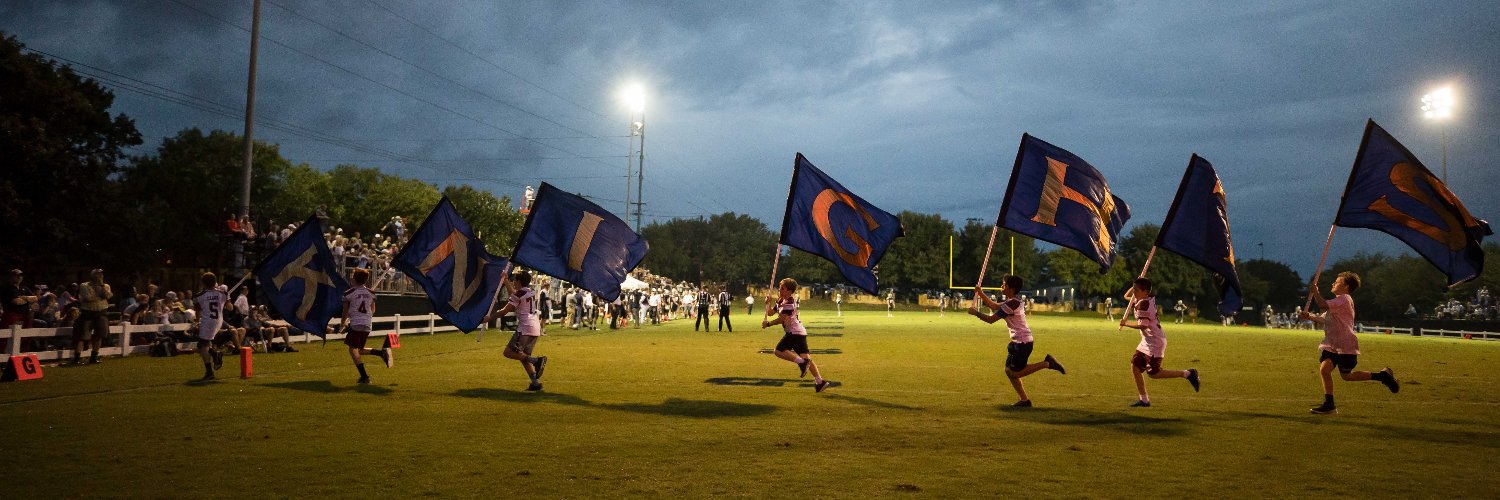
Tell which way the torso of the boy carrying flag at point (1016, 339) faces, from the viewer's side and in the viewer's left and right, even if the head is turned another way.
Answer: facing to the left of the viewer

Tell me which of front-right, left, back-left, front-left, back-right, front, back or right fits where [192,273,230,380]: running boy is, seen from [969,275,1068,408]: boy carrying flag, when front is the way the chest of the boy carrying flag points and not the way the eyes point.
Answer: front

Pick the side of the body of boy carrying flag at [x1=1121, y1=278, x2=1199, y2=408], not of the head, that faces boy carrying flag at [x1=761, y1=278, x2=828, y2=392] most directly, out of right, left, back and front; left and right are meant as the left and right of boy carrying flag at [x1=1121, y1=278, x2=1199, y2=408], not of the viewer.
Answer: front

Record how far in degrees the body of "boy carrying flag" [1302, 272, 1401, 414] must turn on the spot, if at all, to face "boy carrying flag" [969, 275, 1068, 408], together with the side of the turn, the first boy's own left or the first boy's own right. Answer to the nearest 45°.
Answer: approximately 45° to the first boy's own left

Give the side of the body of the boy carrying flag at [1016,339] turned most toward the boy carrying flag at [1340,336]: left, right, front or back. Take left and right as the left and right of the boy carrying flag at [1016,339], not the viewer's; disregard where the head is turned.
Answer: back

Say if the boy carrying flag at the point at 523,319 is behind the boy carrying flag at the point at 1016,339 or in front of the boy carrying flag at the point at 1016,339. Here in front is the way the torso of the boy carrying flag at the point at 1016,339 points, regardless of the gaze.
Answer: in front

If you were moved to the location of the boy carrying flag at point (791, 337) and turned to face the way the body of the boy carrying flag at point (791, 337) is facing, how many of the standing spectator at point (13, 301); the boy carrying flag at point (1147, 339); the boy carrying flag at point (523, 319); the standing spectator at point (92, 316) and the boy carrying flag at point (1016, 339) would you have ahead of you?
3

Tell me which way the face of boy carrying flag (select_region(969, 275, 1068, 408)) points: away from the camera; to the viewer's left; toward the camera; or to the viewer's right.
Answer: to the viewer's left

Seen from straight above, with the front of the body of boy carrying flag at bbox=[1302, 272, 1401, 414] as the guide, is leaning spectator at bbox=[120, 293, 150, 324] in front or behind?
in front

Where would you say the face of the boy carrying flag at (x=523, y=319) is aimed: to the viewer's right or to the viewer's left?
to the viewer's left

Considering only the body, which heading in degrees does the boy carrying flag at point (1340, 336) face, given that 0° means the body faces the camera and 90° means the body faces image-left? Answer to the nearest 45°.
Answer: approximately 90°

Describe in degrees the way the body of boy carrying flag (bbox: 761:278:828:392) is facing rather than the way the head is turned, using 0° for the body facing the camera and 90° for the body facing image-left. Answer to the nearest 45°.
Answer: approximately 90°

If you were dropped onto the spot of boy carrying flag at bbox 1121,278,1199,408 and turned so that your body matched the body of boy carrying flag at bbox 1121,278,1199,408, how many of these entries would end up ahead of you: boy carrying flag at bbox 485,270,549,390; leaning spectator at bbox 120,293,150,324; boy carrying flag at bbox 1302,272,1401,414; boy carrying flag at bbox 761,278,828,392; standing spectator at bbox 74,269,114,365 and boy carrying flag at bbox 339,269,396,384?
5

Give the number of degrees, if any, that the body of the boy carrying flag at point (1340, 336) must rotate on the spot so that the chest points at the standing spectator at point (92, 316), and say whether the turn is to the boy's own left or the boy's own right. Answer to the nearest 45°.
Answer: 0° — they already face them

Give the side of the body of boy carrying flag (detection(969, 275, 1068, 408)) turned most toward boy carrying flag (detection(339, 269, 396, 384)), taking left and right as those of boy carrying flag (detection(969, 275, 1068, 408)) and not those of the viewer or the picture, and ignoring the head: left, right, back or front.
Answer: front

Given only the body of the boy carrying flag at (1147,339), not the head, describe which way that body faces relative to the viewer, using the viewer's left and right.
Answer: facing to the left of the viewer

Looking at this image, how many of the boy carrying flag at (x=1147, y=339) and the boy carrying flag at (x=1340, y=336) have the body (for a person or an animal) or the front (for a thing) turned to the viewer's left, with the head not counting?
2
